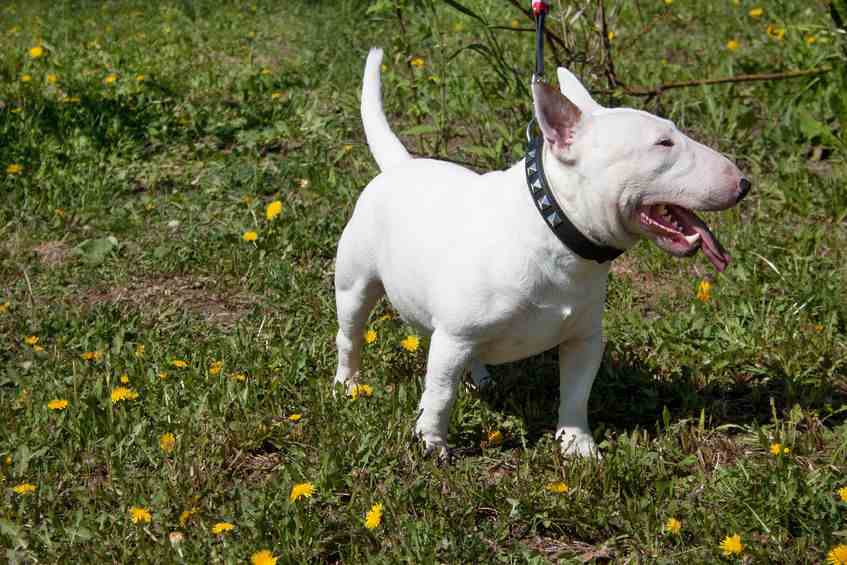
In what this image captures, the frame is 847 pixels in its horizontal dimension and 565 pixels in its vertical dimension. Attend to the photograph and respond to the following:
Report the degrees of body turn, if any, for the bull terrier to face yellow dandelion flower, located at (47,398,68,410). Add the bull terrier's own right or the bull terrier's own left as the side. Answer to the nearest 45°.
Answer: approximately 135° to the bull terrier's own right

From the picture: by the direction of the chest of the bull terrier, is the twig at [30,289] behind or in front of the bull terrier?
behind

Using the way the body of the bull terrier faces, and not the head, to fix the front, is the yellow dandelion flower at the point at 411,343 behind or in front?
behind

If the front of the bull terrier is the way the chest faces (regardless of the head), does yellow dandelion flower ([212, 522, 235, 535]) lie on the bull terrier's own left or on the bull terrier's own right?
on the bull terrier's own right

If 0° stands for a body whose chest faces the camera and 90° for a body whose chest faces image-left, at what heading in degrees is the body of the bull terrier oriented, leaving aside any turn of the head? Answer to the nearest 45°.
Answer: approximately 315°

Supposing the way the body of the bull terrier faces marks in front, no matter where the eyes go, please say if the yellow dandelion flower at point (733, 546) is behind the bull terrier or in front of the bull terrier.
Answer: in front

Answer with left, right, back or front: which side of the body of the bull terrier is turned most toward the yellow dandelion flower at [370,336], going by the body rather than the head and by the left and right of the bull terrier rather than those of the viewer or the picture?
back

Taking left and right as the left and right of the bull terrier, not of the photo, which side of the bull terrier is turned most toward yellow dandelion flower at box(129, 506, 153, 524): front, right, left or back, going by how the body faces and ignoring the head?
right

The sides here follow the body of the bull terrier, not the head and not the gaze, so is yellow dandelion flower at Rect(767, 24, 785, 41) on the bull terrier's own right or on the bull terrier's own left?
on the bull terrier's own left

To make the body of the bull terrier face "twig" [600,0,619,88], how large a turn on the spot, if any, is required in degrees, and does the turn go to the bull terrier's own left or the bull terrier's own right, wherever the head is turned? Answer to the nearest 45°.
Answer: approximately 135° to the bull terrier's own left
